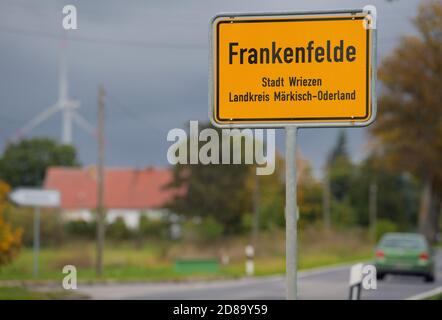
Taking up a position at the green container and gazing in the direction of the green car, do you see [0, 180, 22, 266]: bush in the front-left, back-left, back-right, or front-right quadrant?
back-right

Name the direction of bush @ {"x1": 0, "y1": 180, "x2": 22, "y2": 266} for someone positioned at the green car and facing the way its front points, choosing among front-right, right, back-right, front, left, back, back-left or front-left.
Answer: left

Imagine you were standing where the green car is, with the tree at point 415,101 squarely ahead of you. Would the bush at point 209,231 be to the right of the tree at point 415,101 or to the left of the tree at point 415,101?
left

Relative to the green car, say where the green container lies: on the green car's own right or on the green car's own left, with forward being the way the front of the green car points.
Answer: on the green car's own left

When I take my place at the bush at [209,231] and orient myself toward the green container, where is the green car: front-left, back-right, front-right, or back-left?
front-left

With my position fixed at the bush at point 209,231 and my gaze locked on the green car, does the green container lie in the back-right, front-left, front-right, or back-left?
front-right

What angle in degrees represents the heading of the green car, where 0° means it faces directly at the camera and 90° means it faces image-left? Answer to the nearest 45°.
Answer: approximately 180°

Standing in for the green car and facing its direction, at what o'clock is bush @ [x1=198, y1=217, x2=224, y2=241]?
The bush is roughly at 11 o'clock from the green car.

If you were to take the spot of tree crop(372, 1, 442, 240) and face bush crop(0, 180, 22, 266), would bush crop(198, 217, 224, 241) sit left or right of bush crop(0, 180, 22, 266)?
right

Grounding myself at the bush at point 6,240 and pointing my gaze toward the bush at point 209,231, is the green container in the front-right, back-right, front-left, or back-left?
front-right

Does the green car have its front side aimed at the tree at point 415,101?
yes

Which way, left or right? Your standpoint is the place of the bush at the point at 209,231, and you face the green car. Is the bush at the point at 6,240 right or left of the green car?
right

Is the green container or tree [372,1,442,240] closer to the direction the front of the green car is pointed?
the tree

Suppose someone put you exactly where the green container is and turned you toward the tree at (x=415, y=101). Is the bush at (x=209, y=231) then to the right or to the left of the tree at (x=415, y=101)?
left
